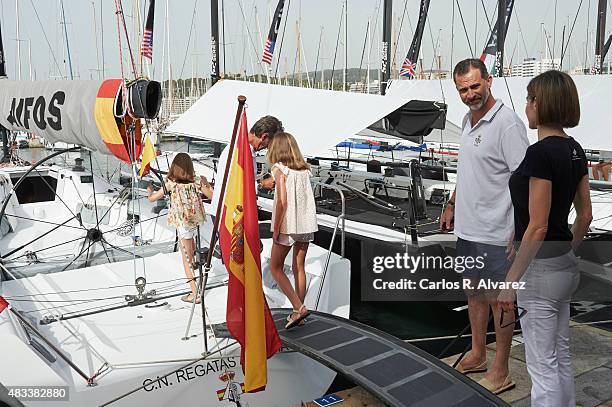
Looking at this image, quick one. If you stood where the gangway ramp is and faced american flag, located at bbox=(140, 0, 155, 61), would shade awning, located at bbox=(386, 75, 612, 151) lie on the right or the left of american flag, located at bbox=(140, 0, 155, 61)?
right

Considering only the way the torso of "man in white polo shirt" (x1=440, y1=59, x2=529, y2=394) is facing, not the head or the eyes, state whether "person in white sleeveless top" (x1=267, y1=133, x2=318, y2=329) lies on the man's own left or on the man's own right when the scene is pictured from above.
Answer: on the man's own right

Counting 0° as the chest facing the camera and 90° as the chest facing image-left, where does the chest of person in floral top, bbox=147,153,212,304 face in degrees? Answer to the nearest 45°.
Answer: approximately 180°

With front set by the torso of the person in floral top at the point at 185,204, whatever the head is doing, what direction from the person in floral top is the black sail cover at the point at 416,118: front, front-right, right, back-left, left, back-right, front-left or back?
front-right

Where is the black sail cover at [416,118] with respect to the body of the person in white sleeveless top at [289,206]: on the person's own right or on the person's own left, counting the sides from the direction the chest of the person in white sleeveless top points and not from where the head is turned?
on the person's own right

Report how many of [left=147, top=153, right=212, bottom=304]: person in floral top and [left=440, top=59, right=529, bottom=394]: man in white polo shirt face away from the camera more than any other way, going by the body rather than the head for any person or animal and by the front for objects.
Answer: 1

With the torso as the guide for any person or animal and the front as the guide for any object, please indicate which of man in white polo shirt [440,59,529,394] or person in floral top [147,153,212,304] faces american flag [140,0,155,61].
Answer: the person in floral top

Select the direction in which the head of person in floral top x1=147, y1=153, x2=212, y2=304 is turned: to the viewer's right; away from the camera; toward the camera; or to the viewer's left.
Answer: away from the camera

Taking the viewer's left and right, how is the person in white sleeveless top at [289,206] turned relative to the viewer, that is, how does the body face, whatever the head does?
facing away from the viewer and to the left of the viewer

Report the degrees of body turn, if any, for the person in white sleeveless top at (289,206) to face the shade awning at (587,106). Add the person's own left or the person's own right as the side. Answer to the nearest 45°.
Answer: approximately 90° to the person's own right

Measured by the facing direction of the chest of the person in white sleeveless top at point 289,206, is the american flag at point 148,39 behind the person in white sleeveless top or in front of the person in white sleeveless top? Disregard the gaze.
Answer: in front
